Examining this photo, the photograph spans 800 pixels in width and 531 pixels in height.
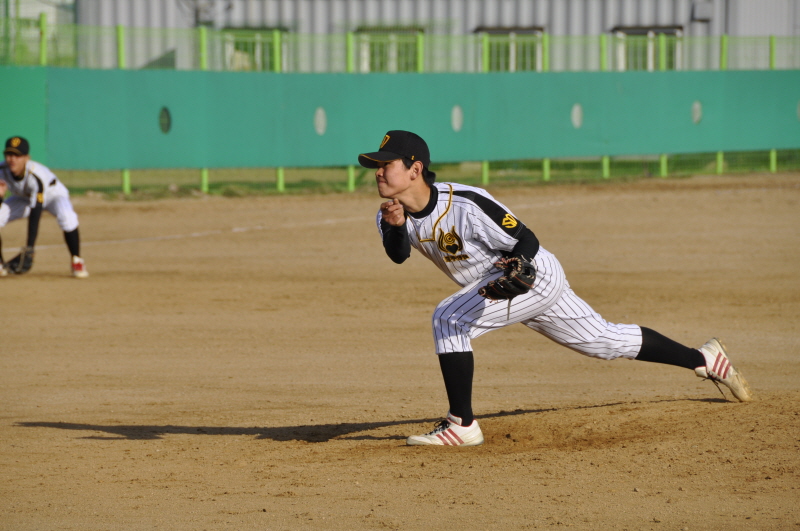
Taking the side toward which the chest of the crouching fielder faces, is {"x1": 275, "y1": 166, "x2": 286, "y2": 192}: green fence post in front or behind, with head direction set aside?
behind

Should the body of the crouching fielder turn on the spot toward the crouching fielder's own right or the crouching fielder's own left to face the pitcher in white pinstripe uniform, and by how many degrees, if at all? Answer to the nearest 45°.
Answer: approximately 45° to the crouching fielder's own left

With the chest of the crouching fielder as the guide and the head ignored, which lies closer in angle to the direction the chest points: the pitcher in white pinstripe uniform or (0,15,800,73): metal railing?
the pitcher in white pinstripe uniform

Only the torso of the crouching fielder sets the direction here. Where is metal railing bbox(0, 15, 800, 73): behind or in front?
behind

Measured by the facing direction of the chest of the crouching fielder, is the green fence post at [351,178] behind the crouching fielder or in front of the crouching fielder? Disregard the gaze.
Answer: behind
